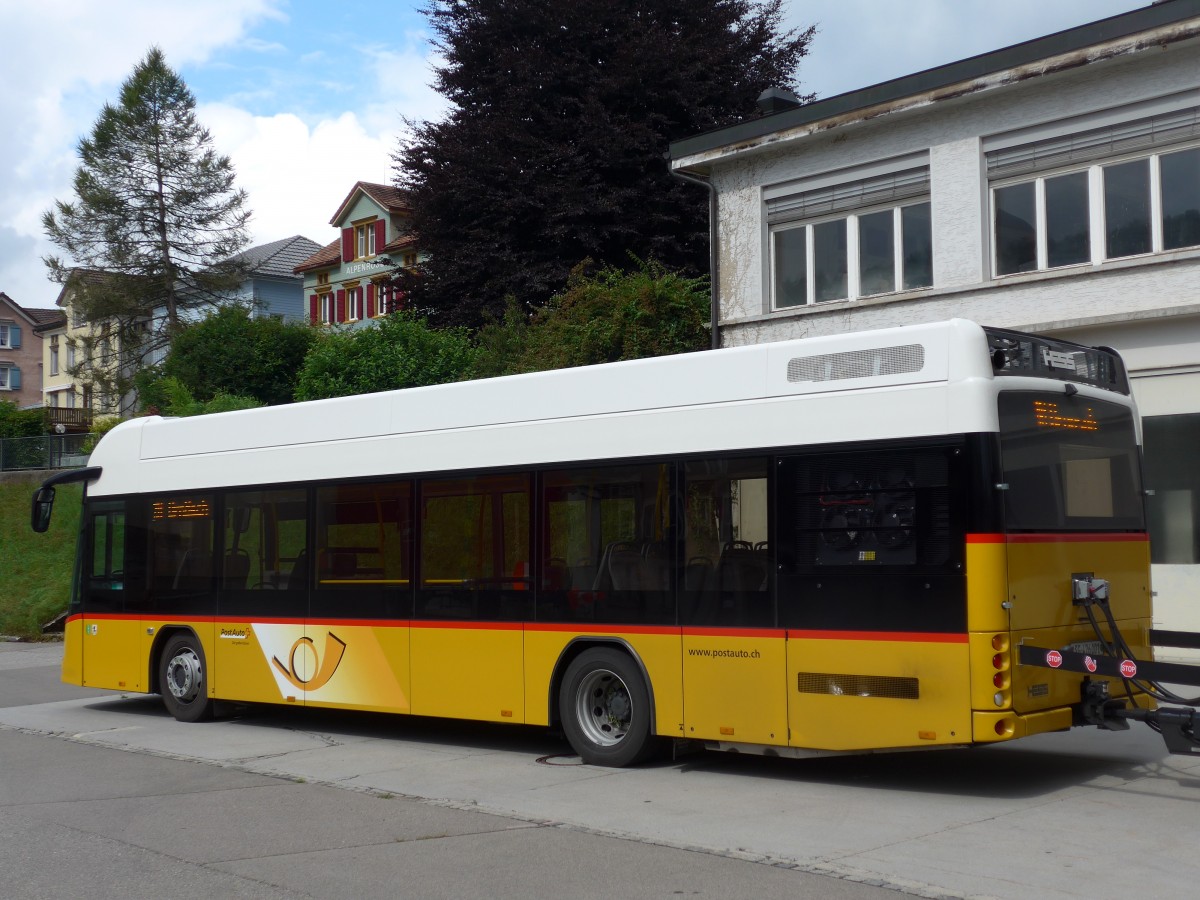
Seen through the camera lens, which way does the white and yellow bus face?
facing away from the viewer and to the left of the viewer

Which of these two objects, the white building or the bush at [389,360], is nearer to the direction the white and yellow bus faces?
the bush

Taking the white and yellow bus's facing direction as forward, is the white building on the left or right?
on its right

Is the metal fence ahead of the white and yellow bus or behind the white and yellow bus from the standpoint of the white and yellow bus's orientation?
ahead

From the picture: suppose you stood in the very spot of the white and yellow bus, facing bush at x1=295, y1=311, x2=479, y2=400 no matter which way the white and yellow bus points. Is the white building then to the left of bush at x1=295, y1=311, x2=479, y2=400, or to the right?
right

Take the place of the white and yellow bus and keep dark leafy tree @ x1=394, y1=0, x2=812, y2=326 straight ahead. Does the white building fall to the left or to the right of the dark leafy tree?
right

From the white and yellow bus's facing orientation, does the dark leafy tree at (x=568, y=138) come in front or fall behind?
in front

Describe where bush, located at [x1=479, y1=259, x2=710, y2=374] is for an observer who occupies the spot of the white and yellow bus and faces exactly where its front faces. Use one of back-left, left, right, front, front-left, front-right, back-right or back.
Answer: front-right

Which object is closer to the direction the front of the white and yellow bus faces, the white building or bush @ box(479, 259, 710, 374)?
the bush

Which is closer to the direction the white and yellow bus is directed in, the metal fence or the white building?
the metal fence
